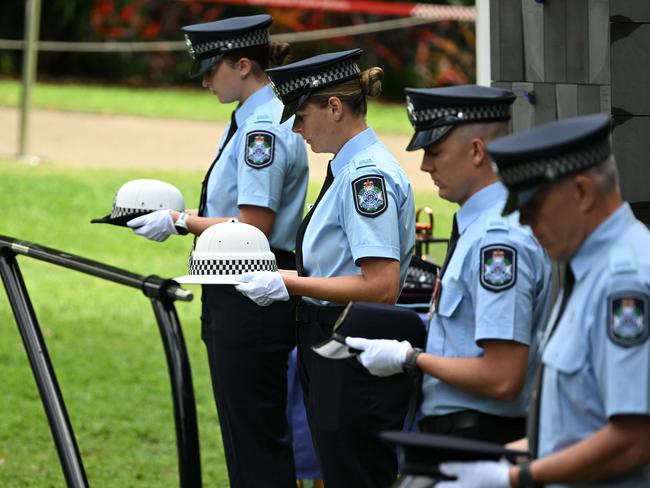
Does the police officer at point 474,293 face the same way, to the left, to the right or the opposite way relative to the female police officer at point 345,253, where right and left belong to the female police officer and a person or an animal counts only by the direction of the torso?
the same way

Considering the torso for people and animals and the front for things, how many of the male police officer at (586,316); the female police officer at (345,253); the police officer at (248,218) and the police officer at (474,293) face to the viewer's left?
4

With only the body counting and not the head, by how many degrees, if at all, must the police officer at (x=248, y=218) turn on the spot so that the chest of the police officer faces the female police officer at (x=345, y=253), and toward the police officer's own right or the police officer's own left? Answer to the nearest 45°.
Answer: approximately 90° to the police officer's own left

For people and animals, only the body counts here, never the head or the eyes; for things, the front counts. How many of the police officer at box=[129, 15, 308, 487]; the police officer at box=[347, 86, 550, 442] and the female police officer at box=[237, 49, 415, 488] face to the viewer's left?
3

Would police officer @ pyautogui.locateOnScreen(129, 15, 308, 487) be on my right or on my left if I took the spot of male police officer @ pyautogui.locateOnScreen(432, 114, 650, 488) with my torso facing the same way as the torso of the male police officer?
on my right

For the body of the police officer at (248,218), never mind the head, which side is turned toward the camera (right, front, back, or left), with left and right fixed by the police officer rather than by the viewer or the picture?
left

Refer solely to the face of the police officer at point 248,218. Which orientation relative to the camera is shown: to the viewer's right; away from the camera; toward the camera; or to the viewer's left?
to the viewer's left

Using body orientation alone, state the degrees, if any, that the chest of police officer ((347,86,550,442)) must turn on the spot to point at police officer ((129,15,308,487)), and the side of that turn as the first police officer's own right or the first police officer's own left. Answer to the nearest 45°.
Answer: approximately 45° to the first police officer's own right

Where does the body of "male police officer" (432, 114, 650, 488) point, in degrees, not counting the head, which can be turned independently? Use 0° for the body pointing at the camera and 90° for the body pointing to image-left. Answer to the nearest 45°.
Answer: approximately 90°

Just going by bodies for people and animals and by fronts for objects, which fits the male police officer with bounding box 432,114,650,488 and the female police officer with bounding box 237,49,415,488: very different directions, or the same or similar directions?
same or similar directions

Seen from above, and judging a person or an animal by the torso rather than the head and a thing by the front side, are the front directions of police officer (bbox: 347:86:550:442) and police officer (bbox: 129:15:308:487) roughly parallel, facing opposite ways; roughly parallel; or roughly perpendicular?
roughly parallel

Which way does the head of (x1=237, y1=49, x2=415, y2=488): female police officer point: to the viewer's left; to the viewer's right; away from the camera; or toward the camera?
to the viewer's left

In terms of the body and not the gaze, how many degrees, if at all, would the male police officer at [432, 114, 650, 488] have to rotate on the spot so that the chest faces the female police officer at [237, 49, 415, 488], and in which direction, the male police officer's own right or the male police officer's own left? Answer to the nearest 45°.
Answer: approximately 45° to the male police officer's own right

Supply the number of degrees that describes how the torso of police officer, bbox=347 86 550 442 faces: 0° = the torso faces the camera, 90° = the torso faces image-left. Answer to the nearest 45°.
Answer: approximately 90°

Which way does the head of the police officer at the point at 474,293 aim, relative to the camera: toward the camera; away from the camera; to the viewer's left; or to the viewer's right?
to the viewer's left

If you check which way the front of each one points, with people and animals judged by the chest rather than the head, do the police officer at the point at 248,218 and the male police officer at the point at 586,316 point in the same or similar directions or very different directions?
same or similar directions

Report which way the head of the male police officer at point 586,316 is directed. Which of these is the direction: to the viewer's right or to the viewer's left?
to the viewer's left

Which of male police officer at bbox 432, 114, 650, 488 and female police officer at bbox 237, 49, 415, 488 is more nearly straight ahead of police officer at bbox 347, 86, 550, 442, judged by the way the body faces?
the female police officer
